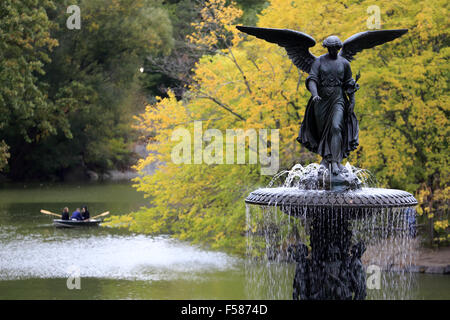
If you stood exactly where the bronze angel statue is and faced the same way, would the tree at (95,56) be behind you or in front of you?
behind

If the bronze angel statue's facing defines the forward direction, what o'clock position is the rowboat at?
The rowboat is roughly at 5 o'clock from the bronze angel statue.

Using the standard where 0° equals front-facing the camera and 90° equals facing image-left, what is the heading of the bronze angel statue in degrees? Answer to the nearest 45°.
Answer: approximately 0°
